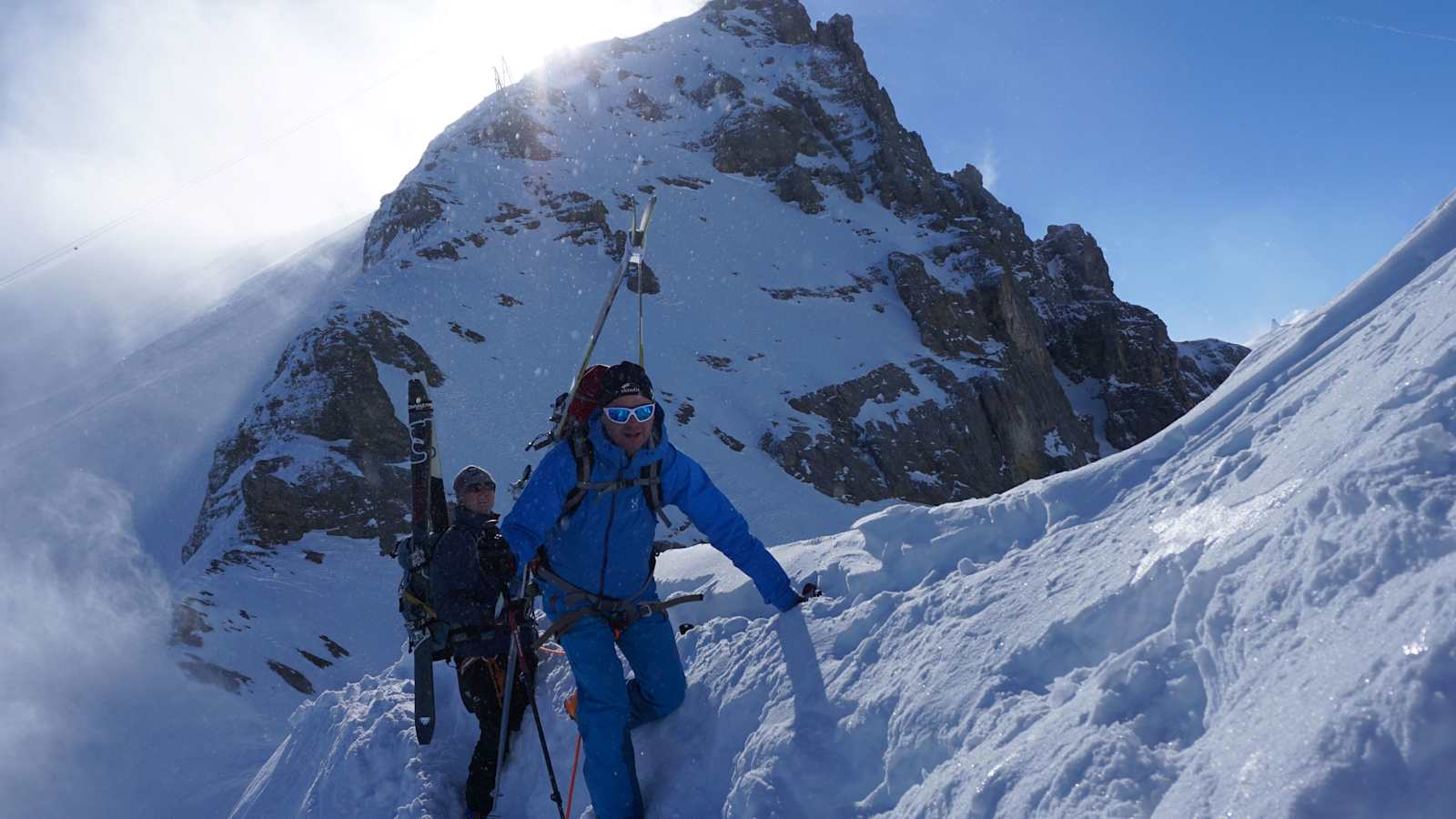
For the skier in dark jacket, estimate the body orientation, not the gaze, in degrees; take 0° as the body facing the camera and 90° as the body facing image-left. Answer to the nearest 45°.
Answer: approximately 315°

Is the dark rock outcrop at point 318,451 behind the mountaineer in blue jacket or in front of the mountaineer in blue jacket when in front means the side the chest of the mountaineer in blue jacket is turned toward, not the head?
behind

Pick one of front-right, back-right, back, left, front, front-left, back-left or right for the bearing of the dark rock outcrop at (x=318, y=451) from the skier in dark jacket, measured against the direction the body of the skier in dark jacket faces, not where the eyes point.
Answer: back-left

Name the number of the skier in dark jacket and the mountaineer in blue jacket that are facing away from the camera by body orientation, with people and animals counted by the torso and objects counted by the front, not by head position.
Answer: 0
